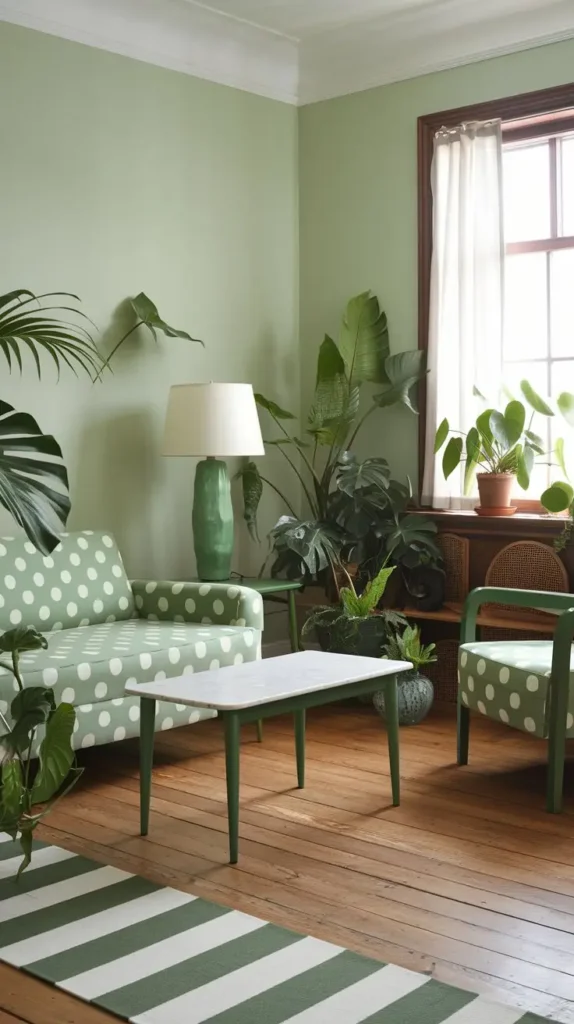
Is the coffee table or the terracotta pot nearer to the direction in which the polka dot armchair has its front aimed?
the coffee table

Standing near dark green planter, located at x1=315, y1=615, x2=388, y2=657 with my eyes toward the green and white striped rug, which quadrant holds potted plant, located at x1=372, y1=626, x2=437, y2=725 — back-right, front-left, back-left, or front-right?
front-left

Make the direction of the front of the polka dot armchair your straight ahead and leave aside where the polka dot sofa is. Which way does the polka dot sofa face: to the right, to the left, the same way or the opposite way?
to the left

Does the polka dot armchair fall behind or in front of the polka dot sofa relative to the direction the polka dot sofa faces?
in front

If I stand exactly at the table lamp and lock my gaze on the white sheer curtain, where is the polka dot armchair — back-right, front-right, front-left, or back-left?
front-right

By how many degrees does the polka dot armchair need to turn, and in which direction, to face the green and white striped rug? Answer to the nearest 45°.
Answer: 0° — it already faces it

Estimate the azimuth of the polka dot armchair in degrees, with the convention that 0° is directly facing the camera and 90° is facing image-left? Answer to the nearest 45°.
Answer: approximately 45°

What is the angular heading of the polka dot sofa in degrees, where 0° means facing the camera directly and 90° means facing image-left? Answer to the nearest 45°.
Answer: approximately 315°

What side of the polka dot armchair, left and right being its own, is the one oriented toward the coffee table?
front

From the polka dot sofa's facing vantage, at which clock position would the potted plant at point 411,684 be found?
The potted plant is roughly at 10 o'clock from the polka dot sofa.

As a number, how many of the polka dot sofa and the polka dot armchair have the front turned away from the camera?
0

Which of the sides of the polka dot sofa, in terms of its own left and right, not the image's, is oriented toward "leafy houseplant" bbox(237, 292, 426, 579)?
left

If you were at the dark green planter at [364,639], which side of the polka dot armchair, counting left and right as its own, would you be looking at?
right

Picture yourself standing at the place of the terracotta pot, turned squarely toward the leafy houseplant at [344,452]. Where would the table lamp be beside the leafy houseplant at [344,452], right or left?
left
